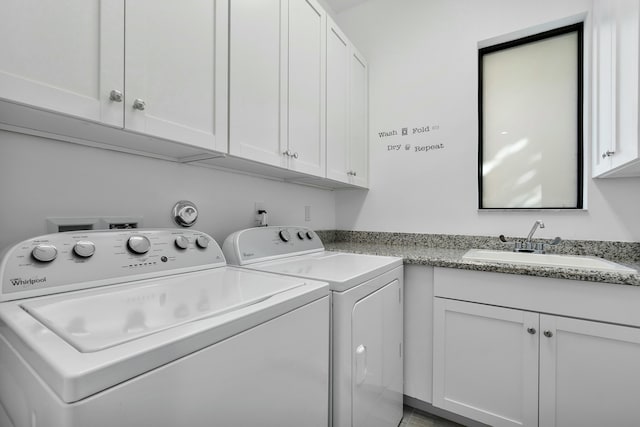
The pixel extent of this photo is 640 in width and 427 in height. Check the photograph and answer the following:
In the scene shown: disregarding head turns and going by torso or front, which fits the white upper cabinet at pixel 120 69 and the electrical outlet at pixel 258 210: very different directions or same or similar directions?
same or similar directions

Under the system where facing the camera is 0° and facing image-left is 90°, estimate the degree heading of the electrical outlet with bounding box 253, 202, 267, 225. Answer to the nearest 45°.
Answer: approximately 315°

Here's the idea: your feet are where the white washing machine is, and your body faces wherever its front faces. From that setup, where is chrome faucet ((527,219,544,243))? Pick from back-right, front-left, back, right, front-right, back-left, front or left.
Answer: front-left

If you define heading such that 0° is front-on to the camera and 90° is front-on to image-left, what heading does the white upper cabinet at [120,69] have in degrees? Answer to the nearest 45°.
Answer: approximately 315°

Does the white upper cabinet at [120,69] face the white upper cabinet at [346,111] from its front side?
no

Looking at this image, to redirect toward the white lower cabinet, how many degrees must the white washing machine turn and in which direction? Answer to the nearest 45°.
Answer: approximately 45° to its left

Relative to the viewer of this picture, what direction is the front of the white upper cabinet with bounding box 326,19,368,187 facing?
facing the viewer and to the right of the viewer

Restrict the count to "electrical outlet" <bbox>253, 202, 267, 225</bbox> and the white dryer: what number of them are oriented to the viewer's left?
0

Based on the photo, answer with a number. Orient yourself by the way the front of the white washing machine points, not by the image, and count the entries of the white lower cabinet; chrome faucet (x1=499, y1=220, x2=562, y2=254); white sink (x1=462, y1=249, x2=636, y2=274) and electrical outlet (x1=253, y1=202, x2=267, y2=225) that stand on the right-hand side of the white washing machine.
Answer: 0

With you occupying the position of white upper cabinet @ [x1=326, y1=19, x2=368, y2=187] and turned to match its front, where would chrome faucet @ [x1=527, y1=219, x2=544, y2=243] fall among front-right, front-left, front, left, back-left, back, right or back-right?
front-left

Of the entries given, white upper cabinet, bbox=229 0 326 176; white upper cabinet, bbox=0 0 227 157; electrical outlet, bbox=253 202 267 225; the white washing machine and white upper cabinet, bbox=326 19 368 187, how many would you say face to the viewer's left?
0

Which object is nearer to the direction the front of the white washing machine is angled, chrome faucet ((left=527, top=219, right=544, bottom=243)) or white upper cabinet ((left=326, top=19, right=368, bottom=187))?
the chrome faucet

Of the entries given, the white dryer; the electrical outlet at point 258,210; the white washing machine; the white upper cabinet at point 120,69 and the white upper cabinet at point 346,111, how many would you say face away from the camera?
0

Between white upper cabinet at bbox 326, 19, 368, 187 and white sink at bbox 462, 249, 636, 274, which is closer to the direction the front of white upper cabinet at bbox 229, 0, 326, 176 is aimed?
the white sink

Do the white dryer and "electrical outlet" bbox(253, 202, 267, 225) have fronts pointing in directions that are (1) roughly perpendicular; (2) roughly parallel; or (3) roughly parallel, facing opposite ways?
roughly parallel

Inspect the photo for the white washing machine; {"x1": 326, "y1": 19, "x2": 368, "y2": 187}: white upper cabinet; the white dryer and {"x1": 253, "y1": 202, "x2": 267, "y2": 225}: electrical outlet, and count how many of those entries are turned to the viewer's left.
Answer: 0
